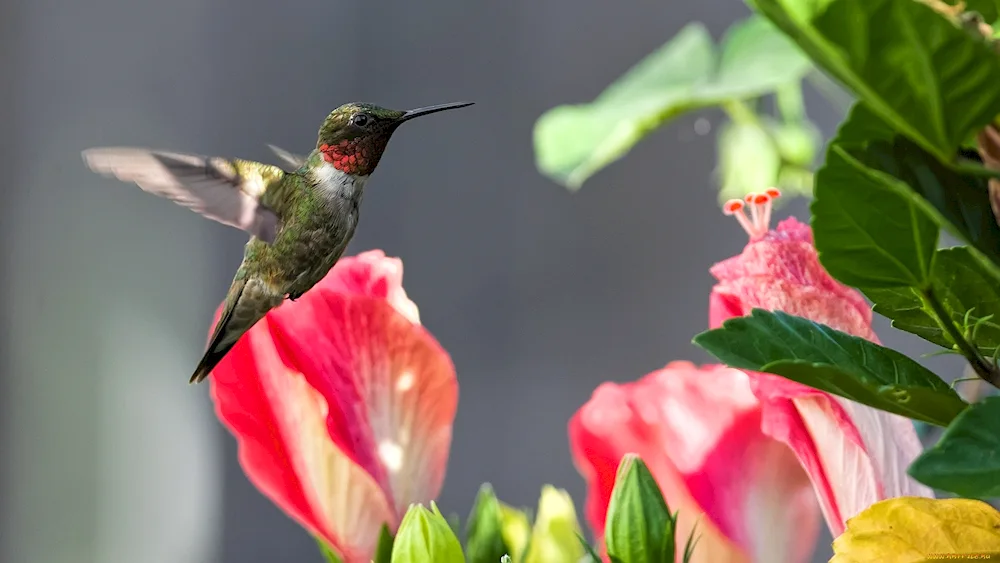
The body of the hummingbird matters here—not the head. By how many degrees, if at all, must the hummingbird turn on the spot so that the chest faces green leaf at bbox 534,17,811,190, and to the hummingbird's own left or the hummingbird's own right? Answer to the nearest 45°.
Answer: approximately 45° to the hummingbird's own left

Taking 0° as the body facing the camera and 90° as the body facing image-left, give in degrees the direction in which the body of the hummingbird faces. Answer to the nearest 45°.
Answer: approximately 270°

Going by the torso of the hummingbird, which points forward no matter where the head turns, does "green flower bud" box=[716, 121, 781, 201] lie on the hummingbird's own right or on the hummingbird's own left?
on the hummingbird's own left
